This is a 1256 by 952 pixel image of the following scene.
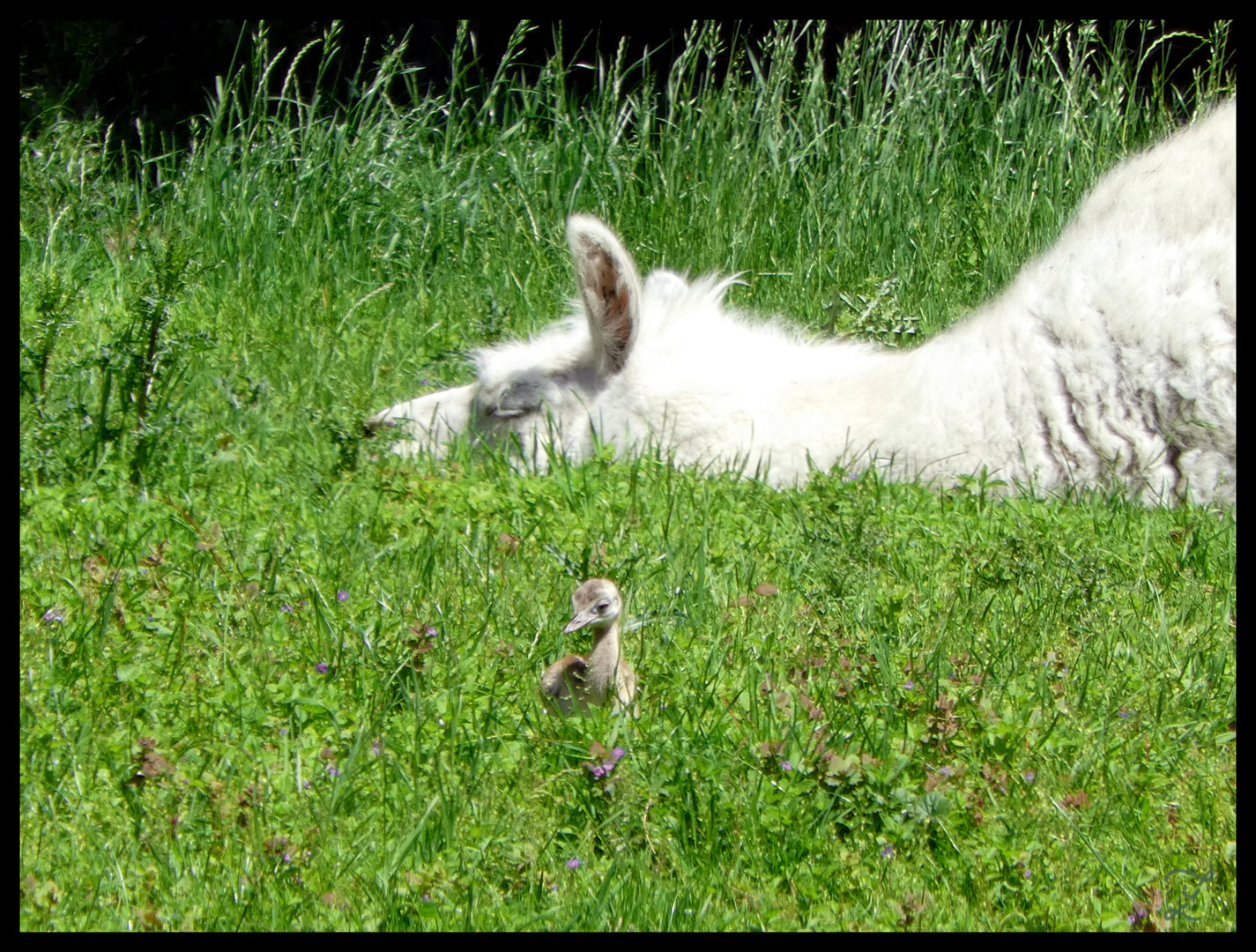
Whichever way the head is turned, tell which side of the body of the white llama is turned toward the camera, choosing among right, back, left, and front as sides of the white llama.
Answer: left

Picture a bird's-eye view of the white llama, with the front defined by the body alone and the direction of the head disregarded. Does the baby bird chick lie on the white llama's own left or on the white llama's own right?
on the white llama's own left
